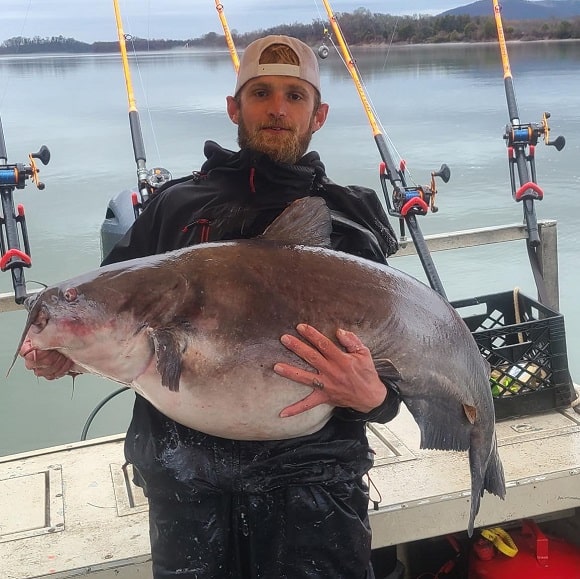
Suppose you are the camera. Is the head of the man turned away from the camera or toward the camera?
toward the camera

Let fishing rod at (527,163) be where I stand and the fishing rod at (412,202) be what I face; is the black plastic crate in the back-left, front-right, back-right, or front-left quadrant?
front-left

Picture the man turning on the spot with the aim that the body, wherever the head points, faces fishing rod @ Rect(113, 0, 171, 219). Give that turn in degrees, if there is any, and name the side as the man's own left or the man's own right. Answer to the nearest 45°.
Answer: approximately 180°

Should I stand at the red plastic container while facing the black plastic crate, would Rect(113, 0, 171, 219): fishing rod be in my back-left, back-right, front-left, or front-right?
front-left

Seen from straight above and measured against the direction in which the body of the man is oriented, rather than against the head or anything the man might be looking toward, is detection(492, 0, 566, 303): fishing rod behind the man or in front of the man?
behind

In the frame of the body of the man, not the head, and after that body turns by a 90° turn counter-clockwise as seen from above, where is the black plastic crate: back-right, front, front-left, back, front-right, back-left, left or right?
front-left

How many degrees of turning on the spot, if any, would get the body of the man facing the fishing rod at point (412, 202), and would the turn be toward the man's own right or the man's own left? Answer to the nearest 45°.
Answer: approximately 135° to the man's own left

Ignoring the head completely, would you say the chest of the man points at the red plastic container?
no

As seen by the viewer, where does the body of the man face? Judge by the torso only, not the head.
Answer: toward the camera
